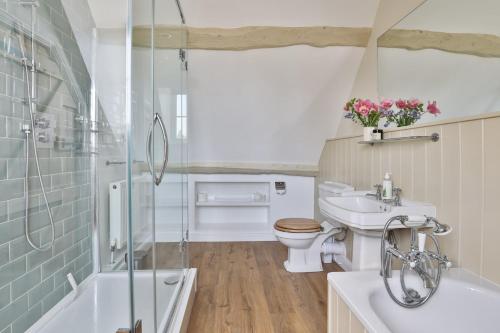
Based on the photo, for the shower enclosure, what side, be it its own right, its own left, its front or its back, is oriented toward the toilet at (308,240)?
front

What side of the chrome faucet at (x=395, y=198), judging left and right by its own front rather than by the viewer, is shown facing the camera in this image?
left

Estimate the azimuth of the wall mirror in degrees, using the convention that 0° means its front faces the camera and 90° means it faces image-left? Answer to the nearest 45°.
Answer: approximately 45°

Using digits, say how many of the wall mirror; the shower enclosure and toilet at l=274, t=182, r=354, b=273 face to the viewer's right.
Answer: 1

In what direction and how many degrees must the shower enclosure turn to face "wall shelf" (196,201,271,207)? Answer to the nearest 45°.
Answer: approximately 45° to its left

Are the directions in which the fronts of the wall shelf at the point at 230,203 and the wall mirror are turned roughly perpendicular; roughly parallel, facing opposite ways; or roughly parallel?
roughly perpendicular

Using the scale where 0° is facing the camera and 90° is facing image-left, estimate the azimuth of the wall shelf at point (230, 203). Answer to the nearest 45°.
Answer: approximately 0°

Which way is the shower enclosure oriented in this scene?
to the viewer's right
